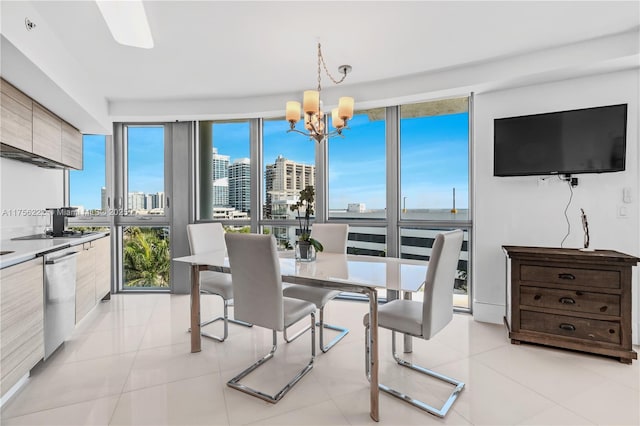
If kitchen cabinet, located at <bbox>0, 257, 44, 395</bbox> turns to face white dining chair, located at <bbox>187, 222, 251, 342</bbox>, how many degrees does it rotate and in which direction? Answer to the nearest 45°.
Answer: approximately 45° to its left

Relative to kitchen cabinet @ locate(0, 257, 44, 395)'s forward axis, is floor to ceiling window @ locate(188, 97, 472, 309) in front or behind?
in front

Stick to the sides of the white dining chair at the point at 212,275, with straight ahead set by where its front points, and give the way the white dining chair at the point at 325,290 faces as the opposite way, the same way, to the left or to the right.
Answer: to the right

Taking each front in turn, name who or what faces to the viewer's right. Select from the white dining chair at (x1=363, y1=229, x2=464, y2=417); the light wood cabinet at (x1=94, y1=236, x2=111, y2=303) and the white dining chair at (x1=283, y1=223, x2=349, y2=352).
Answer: the light wood cabinet

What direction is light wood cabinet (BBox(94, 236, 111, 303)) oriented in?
to the viewer's right

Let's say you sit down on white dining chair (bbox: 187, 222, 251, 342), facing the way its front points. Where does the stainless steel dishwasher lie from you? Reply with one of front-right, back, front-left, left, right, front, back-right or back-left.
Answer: back-right

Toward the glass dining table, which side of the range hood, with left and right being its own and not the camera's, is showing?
front

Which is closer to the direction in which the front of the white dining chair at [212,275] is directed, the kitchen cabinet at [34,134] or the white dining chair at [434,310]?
the white dining chair

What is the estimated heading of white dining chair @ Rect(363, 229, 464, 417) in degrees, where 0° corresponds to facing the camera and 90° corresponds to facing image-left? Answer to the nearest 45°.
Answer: approximately 135°

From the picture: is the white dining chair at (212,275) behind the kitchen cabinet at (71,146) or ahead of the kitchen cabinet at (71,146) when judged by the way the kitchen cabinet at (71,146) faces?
ahead

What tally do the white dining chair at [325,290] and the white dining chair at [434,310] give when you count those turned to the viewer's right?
0
